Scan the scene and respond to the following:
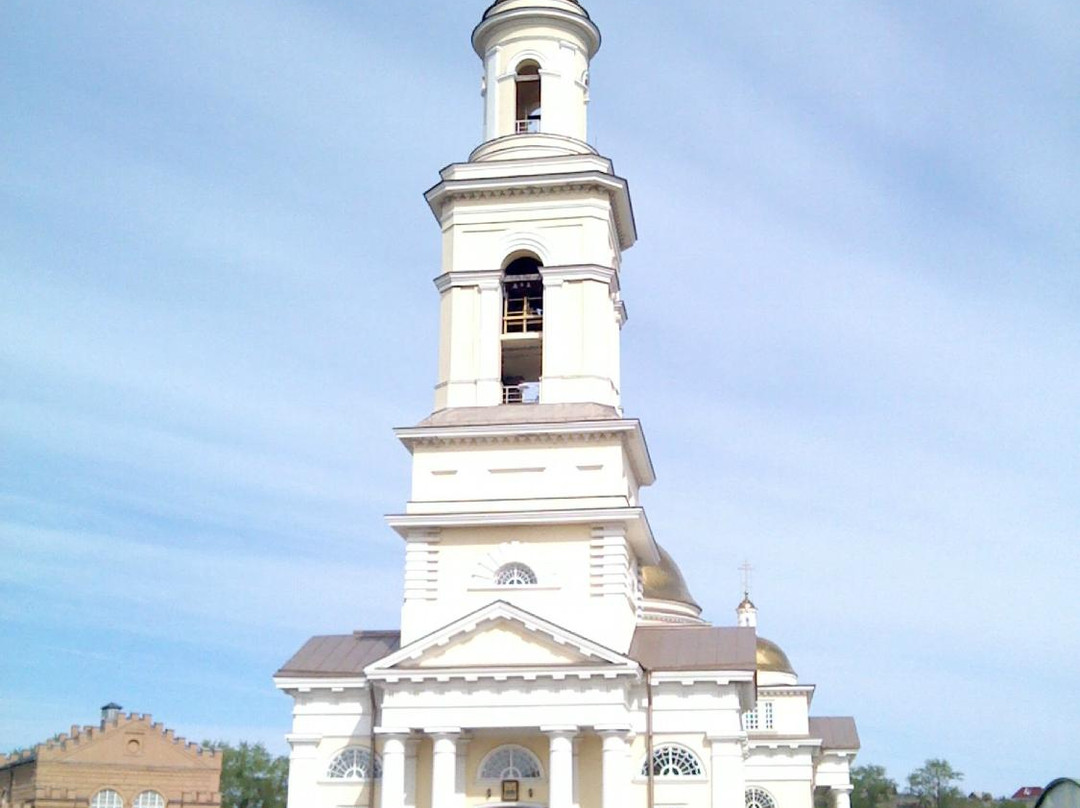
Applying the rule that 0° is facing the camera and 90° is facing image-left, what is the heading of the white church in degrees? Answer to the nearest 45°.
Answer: approximately 0°
